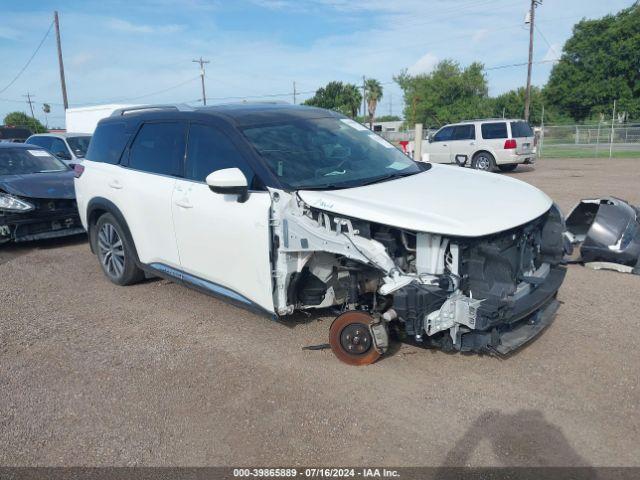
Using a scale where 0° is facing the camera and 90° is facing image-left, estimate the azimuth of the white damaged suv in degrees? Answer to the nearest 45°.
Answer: approximately 315°

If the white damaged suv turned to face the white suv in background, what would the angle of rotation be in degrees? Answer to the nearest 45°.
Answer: approximately 135° to its left

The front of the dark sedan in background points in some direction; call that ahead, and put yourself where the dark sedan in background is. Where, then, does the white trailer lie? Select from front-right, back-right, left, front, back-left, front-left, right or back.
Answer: back-left

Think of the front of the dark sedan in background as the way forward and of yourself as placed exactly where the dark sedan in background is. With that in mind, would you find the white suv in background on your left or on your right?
on your left

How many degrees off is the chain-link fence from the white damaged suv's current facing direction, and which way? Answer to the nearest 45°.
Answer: approximately 90° to its left

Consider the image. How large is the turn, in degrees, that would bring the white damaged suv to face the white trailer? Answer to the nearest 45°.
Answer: approximately 180°

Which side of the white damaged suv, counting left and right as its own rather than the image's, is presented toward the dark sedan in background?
back

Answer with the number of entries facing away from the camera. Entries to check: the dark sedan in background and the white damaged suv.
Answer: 0
